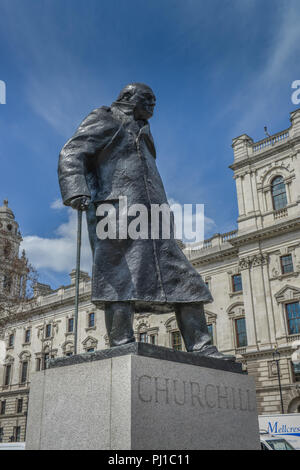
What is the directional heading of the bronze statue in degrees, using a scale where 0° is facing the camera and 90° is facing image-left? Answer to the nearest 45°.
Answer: approximately 315°

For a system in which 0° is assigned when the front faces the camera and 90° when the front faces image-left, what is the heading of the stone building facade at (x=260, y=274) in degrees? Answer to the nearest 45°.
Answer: approximately 45°
